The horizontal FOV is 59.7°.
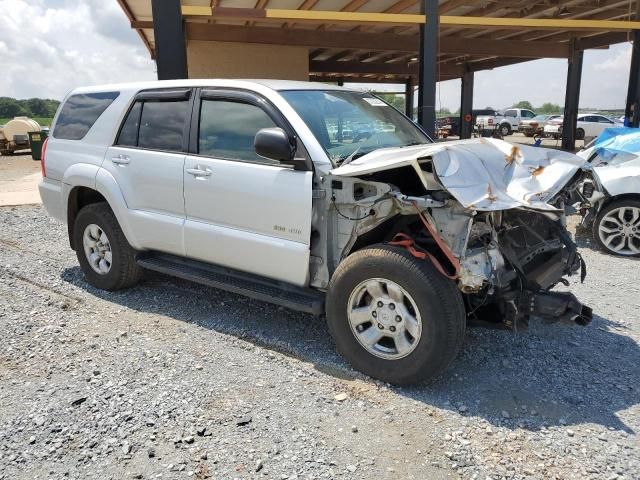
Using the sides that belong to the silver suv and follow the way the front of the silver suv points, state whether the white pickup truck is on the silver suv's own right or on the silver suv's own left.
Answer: on the silver suv's own left

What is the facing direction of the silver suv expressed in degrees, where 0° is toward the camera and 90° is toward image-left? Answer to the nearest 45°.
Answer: approximately 315°

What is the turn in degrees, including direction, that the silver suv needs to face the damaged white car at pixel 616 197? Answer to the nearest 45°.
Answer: approximately 90° to its left
